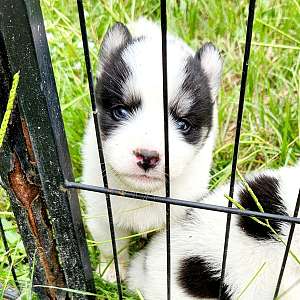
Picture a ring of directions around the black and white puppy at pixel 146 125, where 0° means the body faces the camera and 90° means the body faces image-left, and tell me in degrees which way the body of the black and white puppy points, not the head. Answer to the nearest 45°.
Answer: approximately 0°
